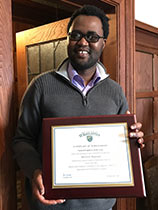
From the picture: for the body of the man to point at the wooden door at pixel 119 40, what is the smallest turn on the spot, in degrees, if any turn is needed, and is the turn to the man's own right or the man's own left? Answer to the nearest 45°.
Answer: approximately 135° to the man's own left

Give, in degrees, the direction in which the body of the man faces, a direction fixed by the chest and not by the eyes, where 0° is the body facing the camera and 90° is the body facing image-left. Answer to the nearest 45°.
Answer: approximately 0°

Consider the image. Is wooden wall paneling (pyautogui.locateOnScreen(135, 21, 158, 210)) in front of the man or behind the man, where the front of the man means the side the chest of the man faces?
behind
